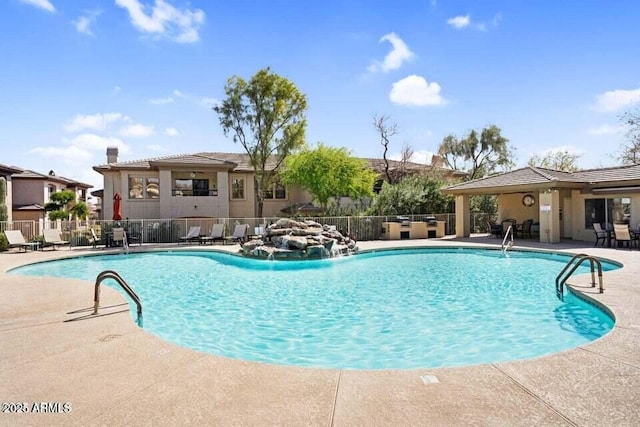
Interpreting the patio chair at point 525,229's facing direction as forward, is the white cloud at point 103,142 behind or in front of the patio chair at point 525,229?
in front

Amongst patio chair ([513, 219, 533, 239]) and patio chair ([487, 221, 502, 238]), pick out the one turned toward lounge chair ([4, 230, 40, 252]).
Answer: patio chair ([513, 219, 533, 239])

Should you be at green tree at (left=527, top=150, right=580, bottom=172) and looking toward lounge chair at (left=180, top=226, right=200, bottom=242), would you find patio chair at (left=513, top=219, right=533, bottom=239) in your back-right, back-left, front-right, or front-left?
front-left

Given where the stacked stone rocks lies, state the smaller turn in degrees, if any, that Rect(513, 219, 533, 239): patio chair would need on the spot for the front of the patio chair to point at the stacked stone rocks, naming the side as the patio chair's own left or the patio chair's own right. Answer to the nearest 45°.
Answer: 0° — it already faces it

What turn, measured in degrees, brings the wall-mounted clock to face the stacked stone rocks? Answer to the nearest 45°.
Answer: approximately 45° to its right

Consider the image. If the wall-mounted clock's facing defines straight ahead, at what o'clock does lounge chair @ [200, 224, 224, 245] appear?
The lounge chair is roughly at 2 o'clock from the wall-mounted clock.

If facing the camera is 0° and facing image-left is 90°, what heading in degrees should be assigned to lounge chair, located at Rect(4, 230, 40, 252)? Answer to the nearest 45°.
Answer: approximately 315°

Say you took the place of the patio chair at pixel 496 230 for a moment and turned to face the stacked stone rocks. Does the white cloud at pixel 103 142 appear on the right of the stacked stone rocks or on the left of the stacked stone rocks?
right

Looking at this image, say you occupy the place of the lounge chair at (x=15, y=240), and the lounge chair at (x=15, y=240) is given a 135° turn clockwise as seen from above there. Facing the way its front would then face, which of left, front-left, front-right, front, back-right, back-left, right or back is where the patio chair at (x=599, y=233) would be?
back-left

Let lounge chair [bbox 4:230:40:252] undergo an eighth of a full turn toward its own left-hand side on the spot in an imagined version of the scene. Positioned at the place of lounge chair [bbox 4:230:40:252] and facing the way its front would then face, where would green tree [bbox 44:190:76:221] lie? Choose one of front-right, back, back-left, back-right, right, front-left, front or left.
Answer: left

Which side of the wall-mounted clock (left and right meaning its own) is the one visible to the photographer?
front
